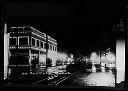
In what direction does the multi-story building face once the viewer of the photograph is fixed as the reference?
facing the viewer and to the right of the viewer
